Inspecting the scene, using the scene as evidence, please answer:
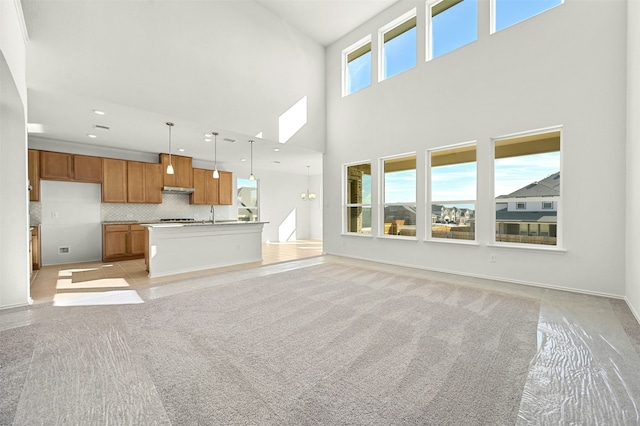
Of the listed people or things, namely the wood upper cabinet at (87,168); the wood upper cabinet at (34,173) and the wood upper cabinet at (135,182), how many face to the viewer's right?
1

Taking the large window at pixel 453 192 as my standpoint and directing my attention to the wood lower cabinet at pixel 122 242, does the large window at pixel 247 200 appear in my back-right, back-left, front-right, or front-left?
front-right

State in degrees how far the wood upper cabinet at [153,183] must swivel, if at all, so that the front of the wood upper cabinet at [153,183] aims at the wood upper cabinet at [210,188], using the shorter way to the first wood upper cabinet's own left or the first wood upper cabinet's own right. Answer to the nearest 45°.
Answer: approximately 90° to the first wood upper cabinet's own left

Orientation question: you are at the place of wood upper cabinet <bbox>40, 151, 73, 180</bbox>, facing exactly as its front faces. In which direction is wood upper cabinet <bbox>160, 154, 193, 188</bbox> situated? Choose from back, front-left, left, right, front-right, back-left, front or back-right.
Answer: left

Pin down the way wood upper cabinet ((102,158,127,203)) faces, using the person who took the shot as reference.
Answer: facing the viewer

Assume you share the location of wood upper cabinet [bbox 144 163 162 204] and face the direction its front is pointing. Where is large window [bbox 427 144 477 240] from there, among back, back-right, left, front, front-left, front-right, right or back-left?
front-left

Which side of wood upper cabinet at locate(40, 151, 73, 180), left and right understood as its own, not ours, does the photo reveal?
front

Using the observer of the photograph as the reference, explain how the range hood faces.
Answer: facing the viewer

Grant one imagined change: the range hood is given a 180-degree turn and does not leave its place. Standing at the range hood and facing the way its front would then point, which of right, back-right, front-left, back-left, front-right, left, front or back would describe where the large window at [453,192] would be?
back-right

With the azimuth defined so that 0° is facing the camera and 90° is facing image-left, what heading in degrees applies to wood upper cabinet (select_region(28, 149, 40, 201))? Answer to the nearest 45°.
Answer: approximately 270°

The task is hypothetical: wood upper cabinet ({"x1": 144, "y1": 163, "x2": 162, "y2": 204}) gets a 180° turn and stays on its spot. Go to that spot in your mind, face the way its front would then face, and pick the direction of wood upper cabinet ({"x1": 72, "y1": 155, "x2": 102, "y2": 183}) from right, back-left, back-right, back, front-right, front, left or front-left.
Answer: left

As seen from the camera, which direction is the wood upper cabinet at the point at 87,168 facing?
toward the camera

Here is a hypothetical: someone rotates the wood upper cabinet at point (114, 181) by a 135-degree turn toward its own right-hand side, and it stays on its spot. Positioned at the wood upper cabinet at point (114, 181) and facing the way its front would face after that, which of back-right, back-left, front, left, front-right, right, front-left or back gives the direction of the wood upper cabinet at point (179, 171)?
back-right

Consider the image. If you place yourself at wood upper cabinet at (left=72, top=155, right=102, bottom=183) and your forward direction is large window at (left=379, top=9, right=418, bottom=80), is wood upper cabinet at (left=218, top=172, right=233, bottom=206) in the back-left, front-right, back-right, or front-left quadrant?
front-left

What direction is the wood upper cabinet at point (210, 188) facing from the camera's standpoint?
toward the camera

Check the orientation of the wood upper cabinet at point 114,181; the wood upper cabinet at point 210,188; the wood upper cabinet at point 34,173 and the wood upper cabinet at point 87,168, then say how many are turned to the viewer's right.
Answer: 1
